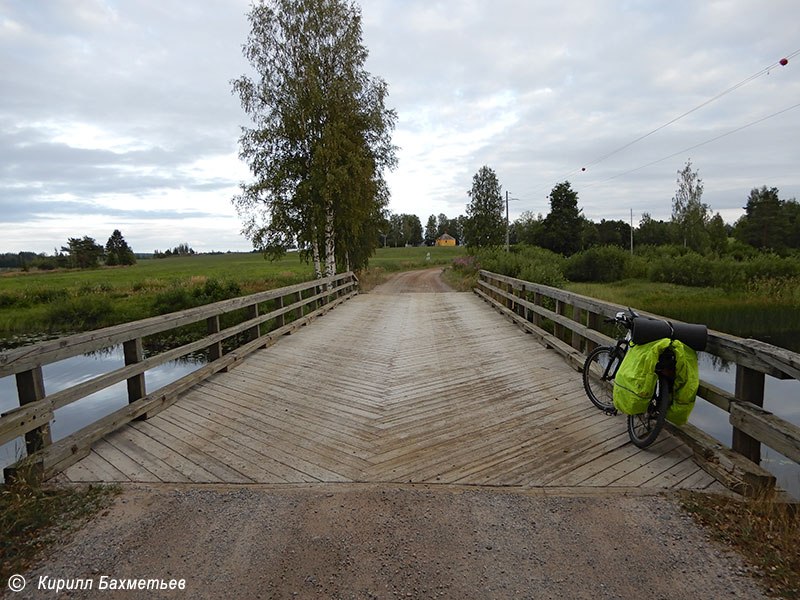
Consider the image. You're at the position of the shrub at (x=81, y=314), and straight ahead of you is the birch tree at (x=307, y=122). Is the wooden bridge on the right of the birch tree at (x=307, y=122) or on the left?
right

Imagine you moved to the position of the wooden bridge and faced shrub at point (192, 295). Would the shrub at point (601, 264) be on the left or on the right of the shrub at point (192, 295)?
right

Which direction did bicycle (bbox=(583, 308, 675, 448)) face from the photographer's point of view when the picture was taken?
facing away from the viewer and to the left of the viewer

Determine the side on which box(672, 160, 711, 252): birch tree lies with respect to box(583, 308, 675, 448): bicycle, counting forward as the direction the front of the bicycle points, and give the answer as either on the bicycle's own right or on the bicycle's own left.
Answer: on the bicycle's own right

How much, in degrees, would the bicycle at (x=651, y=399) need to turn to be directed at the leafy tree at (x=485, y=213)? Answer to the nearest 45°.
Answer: approximately 45° to its right

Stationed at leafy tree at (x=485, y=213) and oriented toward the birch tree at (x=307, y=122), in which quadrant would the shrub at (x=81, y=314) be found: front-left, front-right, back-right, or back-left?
front-right

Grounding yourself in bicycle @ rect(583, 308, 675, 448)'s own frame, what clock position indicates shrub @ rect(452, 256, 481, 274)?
The shrub is roughly at 1 o'clock from the bicycle.

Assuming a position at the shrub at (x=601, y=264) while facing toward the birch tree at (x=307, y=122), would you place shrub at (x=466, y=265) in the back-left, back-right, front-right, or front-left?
front-right

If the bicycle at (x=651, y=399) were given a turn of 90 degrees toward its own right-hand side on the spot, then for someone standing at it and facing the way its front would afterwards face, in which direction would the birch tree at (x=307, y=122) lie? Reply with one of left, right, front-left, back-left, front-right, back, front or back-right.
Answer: left
